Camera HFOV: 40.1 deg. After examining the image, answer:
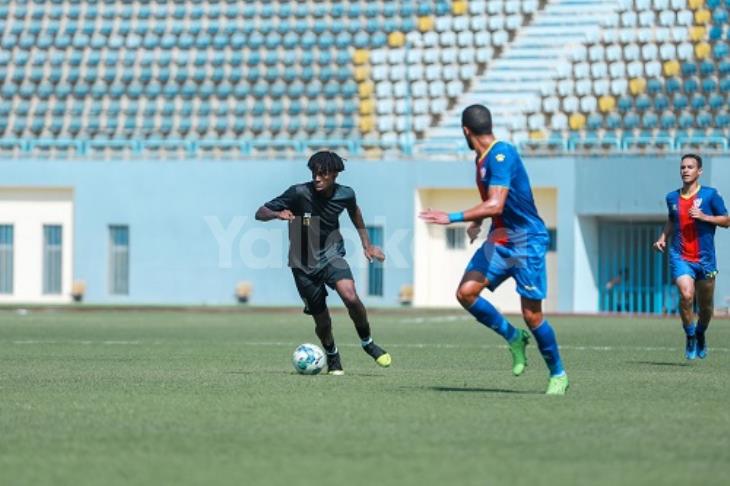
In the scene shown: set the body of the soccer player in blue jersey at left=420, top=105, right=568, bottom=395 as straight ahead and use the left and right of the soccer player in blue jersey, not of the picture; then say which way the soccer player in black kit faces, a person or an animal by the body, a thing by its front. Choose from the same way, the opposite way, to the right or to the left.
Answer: to the left

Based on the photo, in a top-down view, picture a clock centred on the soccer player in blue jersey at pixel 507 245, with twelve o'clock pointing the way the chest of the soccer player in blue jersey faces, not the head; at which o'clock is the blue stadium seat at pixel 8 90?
The blue stadium seat is roughly at 2 o'clock from the soccer player in blue jersey.

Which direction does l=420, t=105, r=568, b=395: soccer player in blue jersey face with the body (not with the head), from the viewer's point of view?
to the viewer's left

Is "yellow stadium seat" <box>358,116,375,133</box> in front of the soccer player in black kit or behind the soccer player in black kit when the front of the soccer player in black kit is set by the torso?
behind

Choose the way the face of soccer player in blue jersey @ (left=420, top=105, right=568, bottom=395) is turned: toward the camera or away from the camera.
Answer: away from the camera

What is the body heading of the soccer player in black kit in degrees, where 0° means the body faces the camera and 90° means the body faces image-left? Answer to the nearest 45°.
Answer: approximately 0°

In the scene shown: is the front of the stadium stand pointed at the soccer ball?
yes

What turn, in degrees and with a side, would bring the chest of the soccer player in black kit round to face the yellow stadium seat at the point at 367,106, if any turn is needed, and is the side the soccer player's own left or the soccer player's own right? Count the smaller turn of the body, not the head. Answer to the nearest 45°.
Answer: approximately 180°

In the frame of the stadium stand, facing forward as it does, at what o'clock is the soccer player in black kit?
The soccer player in black kit is roughly at 12 o'clock from the stadium stand.
